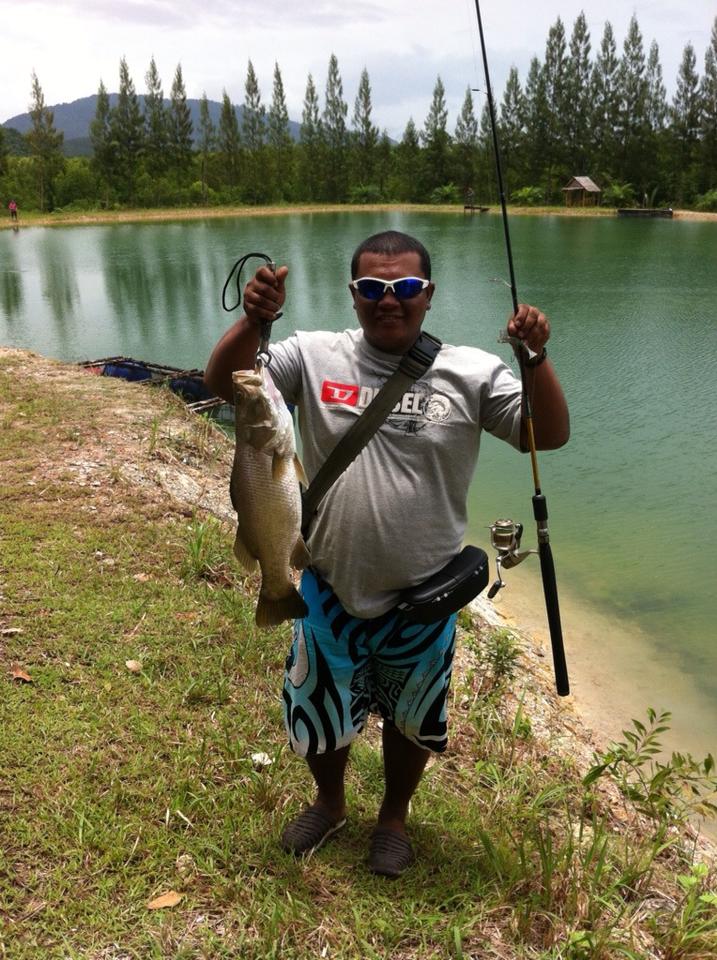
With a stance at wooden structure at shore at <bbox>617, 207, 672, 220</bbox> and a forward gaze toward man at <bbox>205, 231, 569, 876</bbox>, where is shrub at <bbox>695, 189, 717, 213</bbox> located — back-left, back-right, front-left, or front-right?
back-left

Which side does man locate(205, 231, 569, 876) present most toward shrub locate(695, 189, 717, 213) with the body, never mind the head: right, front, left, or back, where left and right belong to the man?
back

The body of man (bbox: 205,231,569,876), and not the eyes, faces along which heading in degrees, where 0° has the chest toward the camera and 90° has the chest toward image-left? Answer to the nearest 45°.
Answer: approximately 0°

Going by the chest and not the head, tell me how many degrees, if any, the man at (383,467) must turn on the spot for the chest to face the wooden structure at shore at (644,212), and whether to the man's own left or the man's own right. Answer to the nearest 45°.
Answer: approximately 180°
